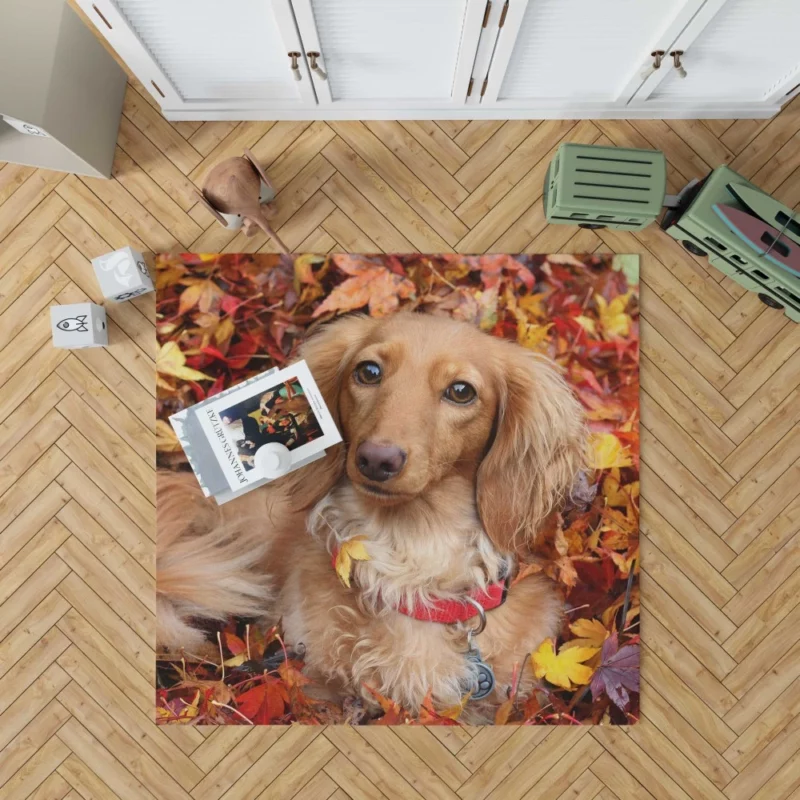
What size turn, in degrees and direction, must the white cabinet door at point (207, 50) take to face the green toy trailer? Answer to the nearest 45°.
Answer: approximately 90° to its left

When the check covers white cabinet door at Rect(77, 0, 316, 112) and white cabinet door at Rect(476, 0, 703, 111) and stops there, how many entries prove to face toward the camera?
2

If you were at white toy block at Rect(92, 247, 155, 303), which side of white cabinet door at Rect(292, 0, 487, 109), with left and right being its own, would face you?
right

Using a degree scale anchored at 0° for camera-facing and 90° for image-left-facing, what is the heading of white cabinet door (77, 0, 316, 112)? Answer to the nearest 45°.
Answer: approximately 0°

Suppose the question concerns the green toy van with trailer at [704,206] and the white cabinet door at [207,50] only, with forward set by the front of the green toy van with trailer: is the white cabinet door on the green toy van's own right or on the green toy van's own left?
on the green toy van's own right
